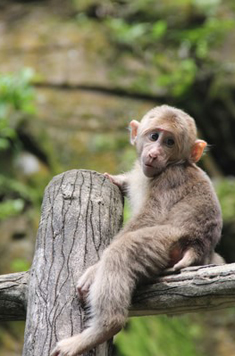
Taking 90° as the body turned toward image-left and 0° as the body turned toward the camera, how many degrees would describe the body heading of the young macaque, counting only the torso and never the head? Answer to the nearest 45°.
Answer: approximately 90°
